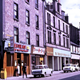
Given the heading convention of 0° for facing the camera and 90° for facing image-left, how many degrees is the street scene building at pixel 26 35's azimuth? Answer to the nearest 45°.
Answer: approximately 315°
